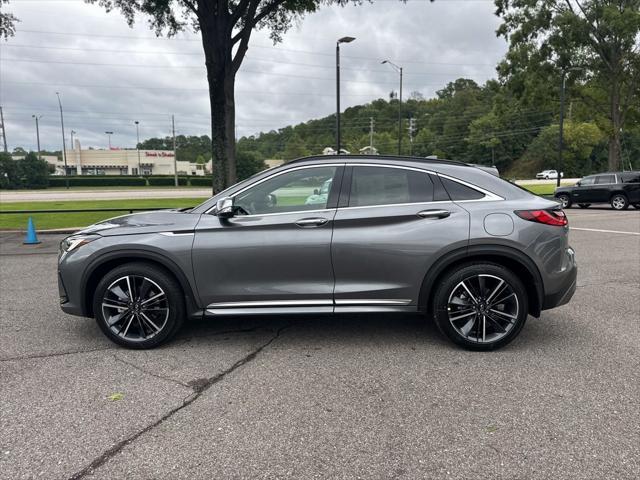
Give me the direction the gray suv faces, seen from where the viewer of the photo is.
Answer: facing to the left of the viewer

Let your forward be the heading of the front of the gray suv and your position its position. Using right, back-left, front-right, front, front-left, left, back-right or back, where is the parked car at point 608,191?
back-right

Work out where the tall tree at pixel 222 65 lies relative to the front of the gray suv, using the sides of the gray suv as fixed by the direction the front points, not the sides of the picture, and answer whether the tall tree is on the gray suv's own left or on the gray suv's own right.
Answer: on the gray suv's own right

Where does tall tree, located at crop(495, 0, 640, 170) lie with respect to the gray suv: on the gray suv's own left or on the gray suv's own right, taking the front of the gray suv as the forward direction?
on the gray suv's own right

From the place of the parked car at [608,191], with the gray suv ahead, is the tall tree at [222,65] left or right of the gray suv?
right

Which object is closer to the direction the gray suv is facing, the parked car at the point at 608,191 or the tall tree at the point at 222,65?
the tall tree
